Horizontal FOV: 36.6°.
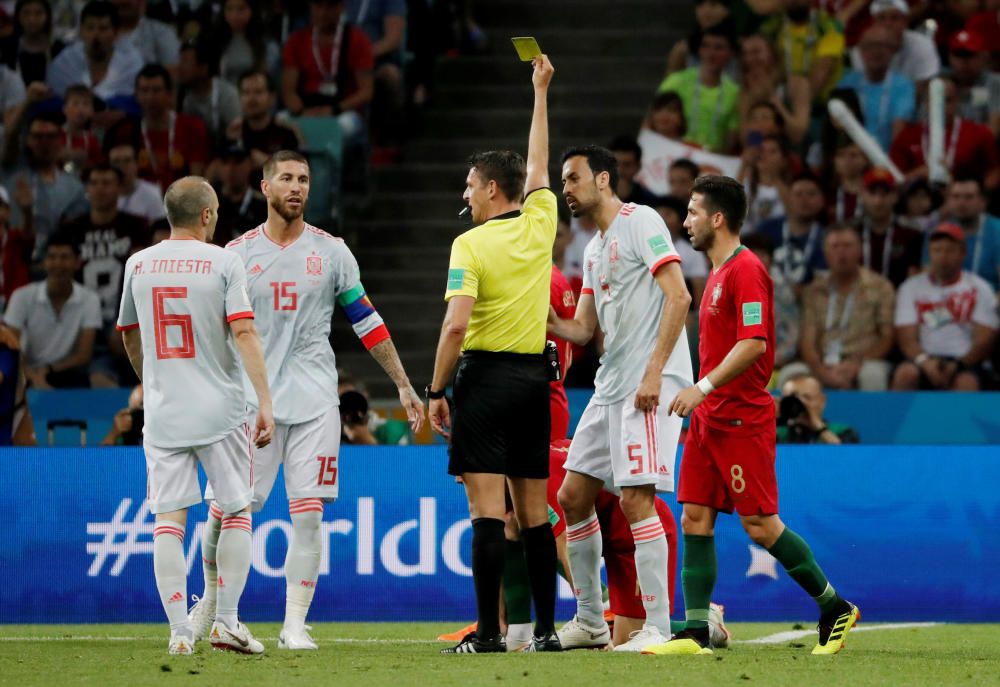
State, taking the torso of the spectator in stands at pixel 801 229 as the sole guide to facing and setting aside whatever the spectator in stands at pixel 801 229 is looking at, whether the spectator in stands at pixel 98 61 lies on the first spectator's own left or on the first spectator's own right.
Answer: on the first spectator's own right

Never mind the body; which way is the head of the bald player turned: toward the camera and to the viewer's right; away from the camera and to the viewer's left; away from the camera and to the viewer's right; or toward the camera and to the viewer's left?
away from the camera and to the viewer's right

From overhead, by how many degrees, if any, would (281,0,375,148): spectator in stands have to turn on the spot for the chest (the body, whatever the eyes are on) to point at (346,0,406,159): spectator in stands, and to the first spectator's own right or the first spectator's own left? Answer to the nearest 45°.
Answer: approximately 135° to the first spectator's own left

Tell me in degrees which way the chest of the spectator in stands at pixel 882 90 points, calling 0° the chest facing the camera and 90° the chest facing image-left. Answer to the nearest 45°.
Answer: approximately 0°

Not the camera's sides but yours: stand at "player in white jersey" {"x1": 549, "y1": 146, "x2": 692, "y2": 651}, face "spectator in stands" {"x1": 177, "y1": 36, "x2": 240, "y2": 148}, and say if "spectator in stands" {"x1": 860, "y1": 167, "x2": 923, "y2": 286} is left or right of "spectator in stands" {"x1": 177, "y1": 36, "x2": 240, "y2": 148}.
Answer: right

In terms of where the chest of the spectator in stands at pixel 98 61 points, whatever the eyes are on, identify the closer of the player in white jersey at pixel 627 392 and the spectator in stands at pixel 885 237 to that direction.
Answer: the player in white jersey

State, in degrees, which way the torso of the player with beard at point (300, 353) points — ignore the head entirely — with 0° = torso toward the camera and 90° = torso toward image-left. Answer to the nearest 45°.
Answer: approximately 0°

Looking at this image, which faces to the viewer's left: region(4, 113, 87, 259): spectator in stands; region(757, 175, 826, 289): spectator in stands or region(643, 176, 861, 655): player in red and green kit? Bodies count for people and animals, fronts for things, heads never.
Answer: the player in red and green kit

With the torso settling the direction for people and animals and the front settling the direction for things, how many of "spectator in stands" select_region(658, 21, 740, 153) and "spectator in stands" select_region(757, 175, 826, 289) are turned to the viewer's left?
0

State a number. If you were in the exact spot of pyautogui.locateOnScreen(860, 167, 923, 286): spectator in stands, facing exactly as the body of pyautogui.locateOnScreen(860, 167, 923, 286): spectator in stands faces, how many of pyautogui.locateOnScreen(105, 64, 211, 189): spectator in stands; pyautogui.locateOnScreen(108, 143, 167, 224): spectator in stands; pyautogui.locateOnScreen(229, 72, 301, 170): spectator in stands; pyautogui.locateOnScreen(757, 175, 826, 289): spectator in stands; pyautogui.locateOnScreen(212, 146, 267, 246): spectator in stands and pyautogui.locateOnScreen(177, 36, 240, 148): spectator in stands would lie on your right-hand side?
6

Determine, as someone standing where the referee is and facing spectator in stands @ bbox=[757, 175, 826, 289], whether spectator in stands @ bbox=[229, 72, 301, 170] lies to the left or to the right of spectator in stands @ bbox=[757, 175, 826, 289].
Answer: left
